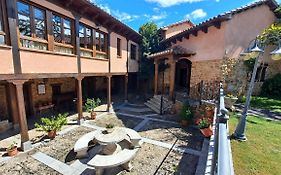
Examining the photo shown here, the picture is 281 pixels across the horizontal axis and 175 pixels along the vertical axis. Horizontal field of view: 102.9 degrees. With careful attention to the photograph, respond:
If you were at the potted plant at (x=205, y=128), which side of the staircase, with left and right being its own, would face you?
left

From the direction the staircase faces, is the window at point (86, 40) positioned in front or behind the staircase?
in front

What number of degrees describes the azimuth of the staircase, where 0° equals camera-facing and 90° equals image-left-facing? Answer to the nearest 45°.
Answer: approximately 45°

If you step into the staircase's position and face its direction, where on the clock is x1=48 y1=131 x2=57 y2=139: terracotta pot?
The terracotta pot is roughly at 12 o'clock from the staircase.

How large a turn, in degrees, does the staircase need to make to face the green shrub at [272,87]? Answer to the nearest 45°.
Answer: approximately 135° to its left

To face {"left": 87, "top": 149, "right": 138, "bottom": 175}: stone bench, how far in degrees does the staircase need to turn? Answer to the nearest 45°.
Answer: approximately 45° to its left

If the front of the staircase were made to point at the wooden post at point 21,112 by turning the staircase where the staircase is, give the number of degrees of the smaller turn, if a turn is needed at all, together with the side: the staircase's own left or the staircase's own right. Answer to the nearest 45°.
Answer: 0° — it already faces it

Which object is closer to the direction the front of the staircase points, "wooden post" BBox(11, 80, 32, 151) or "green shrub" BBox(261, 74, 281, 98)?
the wooden post

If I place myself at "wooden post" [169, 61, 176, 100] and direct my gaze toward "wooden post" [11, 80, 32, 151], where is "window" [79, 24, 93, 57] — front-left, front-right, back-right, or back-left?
front-right

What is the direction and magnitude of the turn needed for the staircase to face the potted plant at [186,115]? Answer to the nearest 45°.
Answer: approximately 90° to its left
